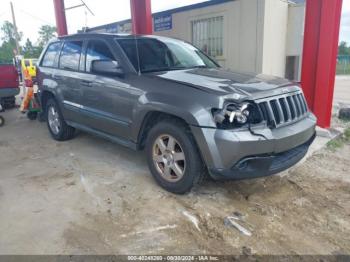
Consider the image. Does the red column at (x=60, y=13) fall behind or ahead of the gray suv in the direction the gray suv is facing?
behind

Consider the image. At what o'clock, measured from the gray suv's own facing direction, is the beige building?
The beige building is roughly at 8 o'clock from the gray suv.

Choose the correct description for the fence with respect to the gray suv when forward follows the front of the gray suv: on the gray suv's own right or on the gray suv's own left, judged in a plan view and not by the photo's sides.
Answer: on the gray suv's own left

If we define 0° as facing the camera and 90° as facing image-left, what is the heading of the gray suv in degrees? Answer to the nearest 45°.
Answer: approximately 315°

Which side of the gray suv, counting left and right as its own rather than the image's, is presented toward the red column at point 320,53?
left

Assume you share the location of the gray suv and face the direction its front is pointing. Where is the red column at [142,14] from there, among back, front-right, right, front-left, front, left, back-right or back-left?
back-left
